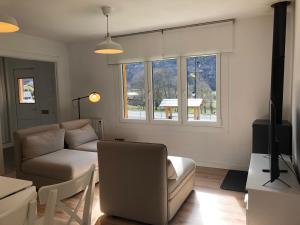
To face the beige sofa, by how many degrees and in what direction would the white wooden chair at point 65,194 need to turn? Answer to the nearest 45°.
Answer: approximately 45° to its right

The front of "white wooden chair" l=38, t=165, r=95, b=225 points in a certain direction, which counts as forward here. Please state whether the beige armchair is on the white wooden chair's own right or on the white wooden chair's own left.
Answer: on the white wooden chair's own right

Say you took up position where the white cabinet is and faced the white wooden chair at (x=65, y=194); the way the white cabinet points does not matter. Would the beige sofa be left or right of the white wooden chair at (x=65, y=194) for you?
right

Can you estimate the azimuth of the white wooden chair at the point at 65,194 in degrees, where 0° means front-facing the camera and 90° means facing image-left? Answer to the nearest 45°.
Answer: approximately 135°

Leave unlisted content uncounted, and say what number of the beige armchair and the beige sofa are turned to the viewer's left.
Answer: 0

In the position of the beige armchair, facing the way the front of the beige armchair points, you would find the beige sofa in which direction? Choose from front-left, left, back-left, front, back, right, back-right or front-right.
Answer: left

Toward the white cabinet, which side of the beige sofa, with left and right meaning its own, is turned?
front

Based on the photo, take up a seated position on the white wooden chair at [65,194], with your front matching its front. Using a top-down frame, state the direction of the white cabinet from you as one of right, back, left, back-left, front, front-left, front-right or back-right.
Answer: back-right

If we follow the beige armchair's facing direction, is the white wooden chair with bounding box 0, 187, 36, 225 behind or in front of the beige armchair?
behind

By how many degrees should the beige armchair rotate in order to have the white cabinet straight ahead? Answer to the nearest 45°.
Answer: approximately 45° to its right

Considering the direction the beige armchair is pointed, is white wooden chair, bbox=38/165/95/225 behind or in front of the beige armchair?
behind

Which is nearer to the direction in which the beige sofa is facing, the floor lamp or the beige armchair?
the beige armchair

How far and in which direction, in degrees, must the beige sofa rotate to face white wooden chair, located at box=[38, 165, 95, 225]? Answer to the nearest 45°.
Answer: approximately 45° to its right

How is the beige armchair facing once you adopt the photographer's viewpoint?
facing away from the viewer and to the right of the viewer

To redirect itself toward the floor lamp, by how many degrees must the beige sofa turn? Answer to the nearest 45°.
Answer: approximately 90° to its left
